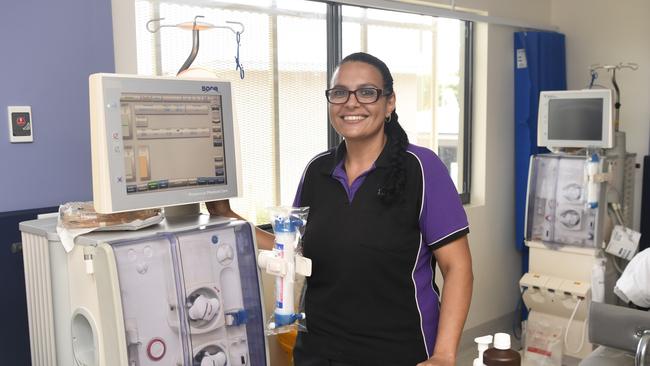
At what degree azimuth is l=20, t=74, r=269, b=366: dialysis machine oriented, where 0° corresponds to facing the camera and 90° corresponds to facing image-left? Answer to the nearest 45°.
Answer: approximately 315°

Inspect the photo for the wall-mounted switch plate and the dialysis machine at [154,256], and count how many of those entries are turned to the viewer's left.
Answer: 0

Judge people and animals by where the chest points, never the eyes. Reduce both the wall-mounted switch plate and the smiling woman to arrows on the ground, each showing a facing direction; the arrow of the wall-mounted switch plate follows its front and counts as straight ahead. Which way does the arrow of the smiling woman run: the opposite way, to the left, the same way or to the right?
to the right

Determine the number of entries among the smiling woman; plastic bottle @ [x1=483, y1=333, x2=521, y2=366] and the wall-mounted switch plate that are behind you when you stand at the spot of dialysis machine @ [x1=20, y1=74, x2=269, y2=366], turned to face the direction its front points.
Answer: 1

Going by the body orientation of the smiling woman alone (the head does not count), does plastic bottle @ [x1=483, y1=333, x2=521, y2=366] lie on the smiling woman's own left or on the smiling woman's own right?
on the smiling woman's own left

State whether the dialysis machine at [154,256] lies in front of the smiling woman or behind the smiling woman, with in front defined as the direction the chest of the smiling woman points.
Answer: in front

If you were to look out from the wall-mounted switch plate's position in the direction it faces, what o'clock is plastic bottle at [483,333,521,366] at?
The plastic bottle is roughly at 11 o'clock from the wall-mounted switch plate.

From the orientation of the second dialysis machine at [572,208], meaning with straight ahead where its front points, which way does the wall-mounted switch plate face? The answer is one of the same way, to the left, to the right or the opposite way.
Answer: to the left

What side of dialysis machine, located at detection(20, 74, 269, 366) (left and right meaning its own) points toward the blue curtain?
left

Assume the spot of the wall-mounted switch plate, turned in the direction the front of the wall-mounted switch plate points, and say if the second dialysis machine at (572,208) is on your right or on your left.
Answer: on your left
